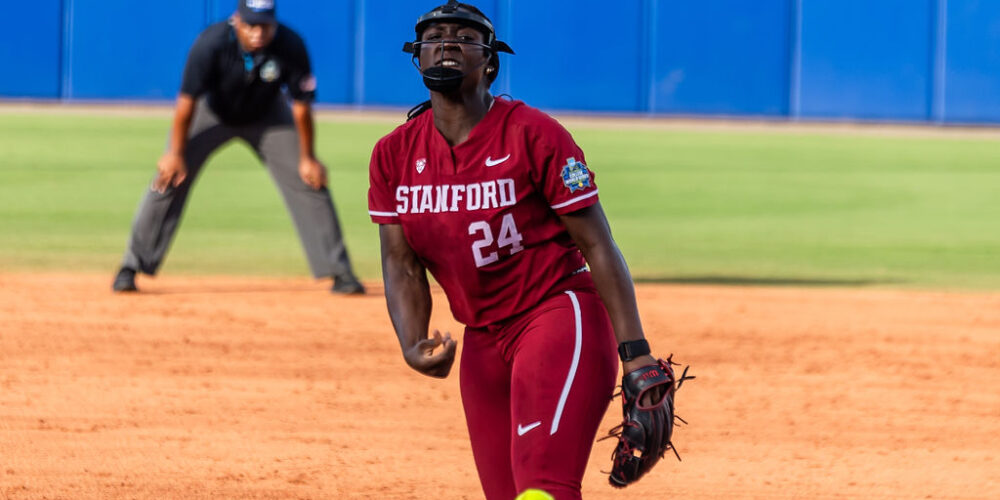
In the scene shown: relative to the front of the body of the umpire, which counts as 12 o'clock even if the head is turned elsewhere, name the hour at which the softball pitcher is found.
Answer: The softball pitcher is roughly at 12 o'clock from the umpire.

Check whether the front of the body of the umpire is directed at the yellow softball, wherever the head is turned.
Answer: yes

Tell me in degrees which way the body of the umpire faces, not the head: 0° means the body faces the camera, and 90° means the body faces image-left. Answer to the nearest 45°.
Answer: approximately 0°
